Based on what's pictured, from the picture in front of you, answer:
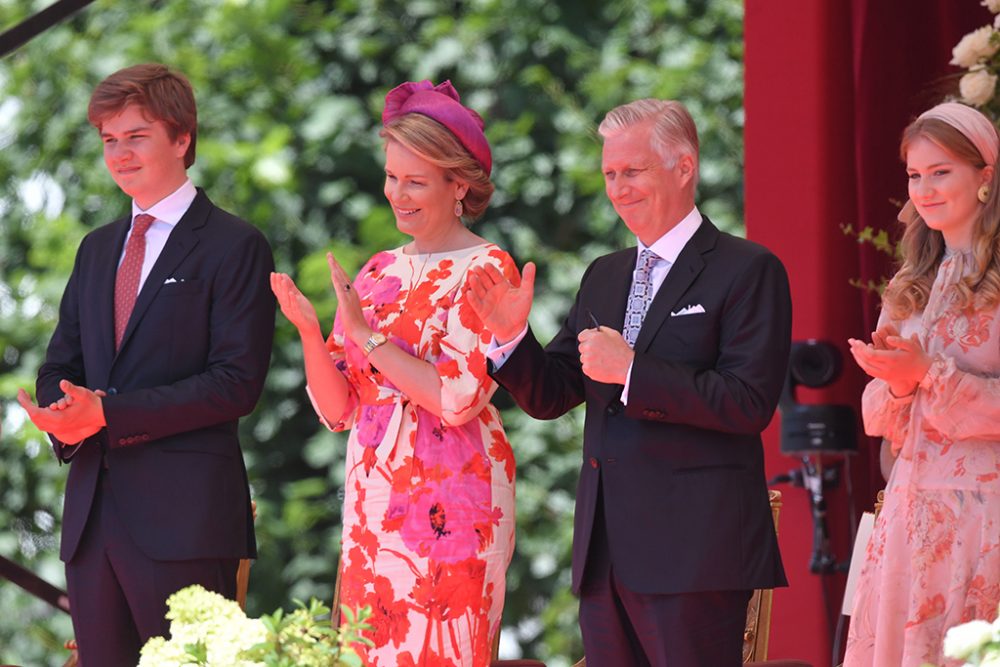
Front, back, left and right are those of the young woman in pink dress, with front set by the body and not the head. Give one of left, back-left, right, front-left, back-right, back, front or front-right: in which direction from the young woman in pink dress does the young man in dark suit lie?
front-right

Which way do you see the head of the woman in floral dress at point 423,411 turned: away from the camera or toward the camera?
toward the camera

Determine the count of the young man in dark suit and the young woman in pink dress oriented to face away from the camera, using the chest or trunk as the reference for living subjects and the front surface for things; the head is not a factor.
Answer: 0

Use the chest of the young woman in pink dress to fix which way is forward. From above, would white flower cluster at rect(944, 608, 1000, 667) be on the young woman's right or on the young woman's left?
on the young woman's left

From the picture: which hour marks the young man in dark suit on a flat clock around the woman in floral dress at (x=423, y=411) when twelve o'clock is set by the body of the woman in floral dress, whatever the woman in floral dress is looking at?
The young man in dark suit is roughly at 2 o'clock from the woman in floral dress.

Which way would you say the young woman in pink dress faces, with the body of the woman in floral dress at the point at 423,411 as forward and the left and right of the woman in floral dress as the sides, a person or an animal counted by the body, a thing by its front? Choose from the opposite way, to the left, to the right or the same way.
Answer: the same way

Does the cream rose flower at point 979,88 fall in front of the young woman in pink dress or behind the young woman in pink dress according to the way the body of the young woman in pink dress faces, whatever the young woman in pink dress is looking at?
behind

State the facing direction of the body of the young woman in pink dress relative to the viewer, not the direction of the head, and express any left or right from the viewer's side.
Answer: facing the viewer and to the left of the viewer

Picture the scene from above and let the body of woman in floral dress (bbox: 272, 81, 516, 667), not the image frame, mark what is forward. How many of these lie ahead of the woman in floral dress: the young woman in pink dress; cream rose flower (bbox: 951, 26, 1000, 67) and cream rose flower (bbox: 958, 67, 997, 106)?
0

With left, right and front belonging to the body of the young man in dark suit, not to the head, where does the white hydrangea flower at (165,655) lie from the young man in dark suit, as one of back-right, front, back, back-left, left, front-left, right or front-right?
front-left

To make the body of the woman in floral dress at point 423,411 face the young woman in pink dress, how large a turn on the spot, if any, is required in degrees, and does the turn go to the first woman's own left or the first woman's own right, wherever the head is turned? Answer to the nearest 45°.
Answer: approximately 135° to the first woman's own left

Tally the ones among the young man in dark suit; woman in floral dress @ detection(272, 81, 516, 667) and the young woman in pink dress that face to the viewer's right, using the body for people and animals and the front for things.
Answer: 0

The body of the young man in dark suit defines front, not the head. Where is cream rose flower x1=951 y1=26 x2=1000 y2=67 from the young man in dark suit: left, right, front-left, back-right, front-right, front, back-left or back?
back-left

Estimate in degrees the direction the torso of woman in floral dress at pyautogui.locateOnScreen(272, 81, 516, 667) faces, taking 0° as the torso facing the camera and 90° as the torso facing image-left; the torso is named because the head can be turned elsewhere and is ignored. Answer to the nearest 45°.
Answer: approximately 45°

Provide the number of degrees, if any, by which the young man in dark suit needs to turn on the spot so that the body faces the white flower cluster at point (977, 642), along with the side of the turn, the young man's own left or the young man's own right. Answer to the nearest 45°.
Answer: approximately 45° to the young man's own left

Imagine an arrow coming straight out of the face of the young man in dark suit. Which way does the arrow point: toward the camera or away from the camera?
toward the camera
